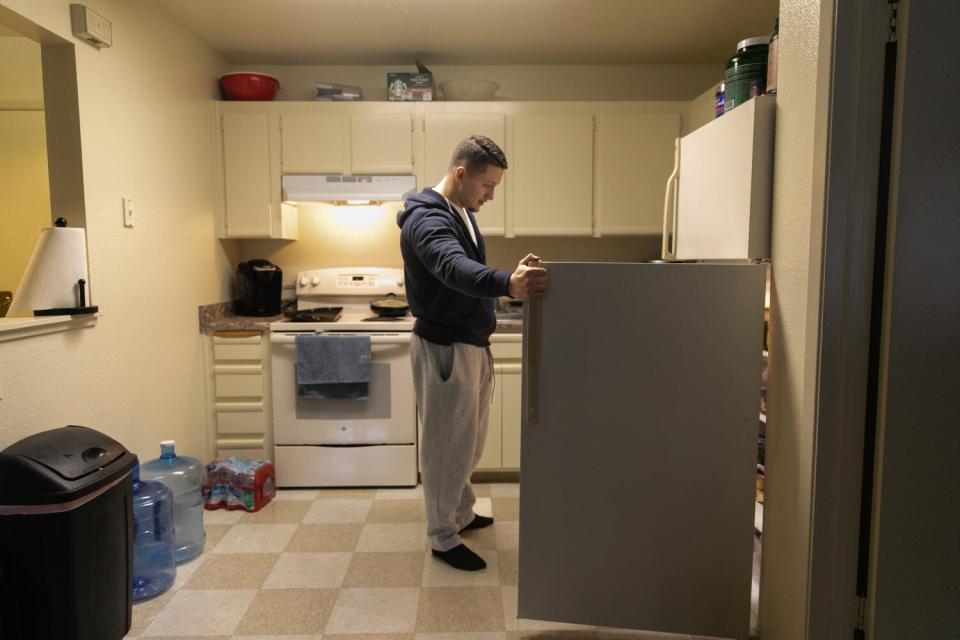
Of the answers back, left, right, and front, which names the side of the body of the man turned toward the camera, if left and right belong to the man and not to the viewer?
right

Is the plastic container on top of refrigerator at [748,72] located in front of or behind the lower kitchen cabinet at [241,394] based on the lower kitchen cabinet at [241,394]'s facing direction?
in front

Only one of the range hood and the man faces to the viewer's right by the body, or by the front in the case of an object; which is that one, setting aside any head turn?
the man

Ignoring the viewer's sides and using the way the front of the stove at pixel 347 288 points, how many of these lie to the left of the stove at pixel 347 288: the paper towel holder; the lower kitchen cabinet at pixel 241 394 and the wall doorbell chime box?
0

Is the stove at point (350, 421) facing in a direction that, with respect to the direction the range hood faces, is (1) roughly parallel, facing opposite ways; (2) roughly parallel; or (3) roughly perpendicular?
roughly parallel

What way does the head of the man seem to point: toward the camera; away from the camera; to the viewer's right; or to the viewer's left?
to the viewer's right

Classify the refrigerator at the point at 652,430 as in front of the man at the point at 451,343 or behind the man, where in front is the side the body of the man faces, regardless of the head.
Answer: in front

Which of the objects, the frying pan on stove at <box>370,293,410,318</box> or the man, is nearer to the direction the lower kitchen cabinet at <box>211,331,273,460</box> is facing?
the man

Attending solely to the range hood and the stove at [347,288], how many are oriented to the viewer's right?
0

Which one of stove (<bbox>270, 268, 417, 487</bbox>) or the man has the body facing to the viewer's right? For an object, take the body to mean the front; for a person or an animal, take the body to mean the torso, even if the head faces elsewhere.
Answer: the man

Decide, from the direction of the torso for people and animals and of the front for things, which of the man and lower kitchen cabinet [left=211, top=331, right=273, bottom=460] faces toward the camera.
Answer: the lower kitchen cabinet

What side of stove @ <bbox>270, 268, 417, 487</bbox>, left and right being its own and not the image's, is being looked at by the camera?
front

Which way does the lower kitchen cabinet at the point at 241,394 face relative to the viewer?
toward the camera
